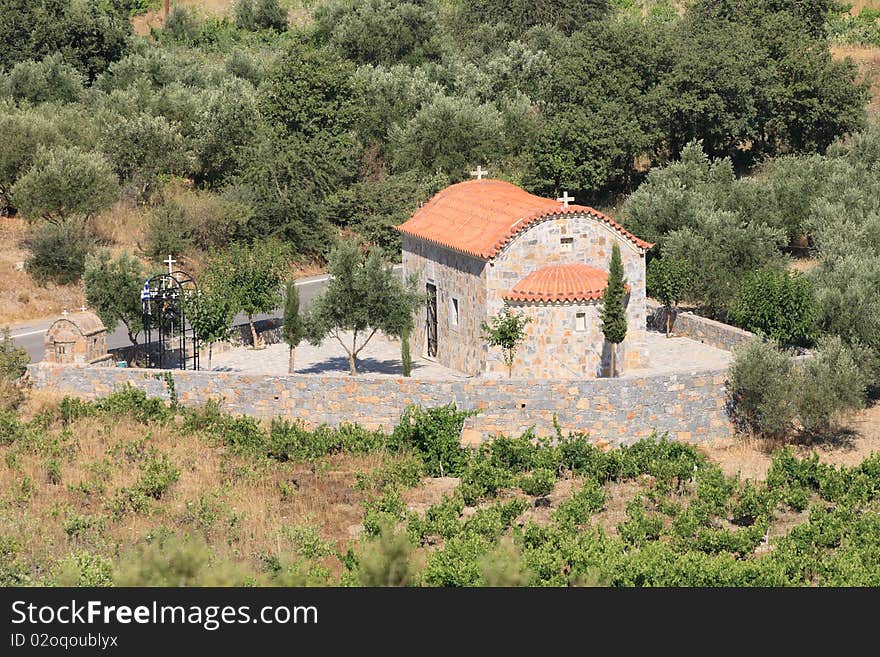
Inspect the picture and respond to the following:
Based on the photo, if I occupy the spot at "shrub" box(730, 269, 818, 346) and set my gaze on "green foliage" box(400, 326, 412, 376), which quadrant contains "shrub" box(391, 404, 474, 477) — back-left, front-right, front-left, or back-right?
front-left

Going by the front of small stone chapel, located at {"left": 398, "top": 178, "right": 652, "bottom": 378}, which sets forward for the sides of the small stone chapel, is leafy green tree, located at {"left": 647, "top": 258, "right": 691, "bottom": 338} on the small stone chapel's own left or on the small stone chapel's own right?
on the small stone chapel's own right

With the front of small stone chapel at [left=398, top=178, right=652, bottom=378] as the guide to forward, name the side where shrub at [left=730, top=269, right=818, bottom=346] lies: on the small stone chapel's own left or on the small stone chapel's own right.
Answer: on the small stone chapel's own right

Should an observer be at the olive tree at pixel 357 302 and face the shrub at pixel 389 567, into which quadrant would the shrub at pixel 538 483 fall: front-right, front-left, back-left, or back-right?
front-left
